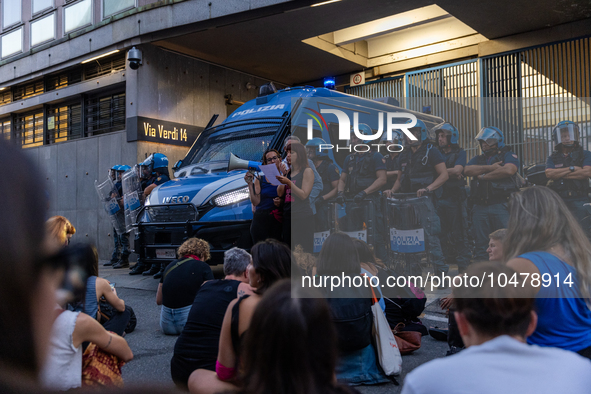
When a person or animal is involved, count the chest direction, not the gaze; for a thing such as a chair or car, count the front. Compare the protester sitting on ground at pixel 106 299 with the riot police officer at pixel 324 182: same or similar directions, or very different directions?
very different directions

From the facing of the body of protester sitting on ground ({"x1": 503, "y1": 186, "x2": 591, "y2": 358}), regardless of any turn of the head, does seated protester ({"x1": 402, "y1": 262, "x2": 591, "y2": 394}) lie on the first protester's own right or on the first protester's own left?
on the first protester's own left

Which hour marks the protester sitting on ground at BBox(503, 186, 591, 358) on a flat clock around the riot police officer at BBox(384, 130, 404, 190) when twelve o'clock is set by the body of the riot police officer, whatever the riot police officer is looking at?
The protester sitting on ground is roughly at 12 o'clock from the riot police officer.

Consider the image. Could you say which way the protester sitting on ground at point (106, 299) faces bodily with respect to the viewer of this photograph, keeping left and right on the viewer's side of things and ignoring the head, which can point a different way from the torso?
facing away from the viewer and to the right of the viewer

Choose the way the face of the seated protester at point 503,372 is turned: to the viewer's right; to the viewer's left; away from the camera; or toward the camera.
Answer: away from the camera

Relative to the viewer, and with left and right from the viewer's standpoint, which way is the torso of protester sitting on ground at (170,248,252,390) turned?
facing away from the viewer and to the right of the viewer

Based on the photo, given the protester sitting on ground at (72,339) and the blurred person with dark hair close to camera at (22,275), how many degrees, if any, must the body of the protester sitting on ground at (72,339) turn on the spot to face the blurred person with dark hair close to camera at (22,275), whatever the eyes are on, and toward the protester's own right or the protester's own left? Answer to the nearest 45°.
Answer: approximately 135° to the protester's own right

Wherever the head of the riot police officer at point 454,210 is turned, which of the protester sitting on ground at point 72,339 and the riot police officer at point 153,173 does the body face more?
the protester sitting on ground

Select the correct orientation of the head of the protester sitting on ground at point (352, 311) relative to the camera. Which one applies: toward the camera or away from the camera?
away from the camera

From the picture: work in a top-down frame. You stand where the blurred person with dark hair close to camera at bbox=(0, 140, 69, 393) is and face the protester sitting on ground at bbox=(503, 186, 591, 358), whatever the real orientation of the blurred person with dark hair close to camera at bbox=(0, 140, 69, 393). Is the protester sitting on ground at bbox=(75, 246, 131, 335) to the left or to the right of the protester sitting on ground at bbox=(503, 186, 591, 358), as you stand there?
left

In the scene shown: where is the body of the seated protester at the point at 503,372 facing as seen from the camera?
away from the camera

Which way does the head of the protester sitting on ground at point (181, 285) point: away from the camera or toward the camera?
away from the camera

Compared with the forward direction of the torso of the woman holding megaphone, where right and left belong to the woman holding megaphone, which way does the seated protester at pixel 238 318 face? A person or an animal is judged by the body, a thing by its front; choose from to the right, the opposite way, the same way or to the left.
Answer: the opposite way

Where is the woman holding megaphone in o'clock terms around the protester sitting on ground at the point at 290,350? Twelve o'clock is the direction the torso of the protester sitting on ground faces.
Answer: The woman holding megaphone is roughly at 12 o'clock from the protester sitting on ground.
